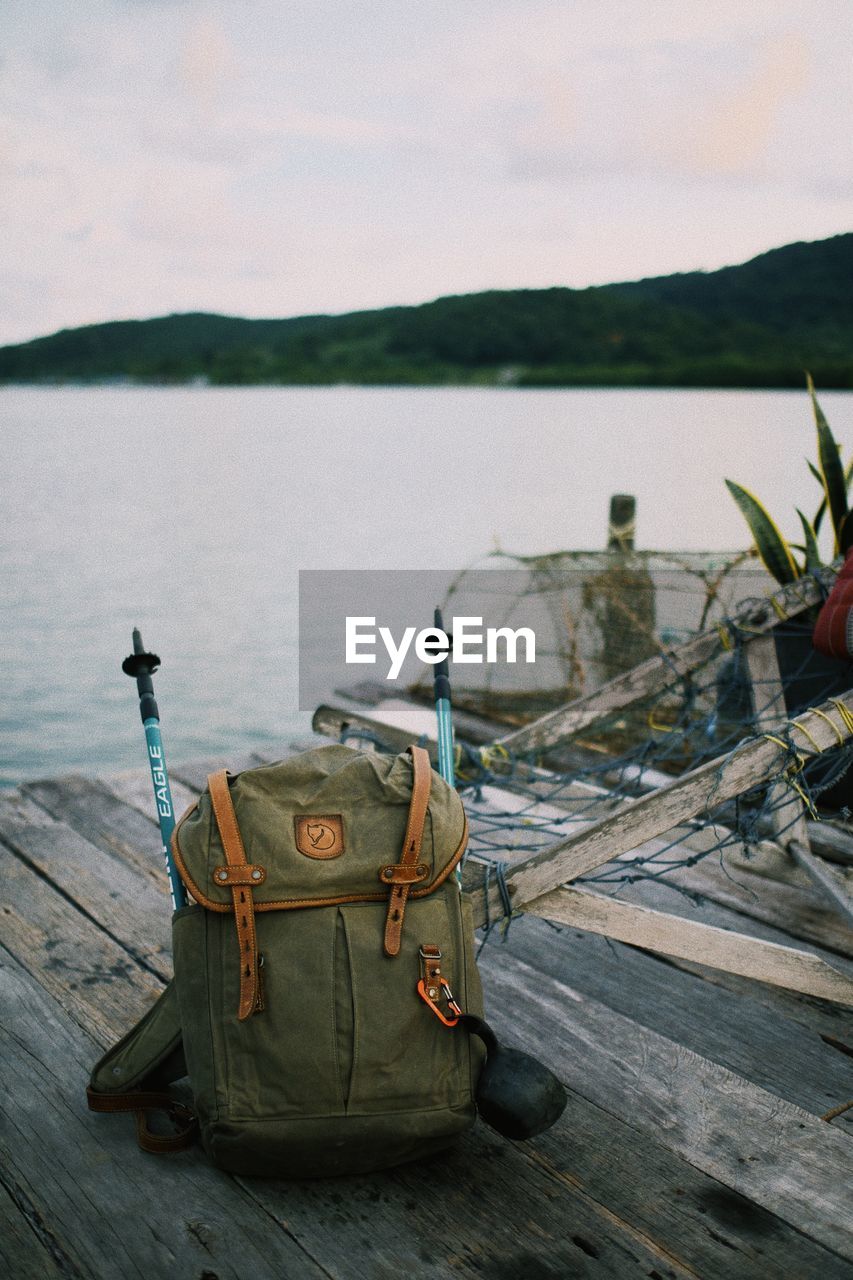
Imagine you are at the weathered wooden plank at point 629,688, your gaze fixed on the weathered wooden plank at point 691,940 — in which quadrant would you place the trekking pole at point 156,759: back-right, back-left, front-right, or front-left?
front-right

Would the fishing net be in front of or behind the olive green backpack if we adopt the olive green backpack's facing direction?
behind

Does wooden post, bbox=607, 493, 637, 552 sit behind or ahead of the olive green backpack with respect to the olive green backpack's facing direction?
behind

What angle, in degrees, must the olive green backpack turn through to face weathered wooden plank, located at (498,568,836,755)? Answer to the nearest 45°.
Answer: approximately 135° to its left

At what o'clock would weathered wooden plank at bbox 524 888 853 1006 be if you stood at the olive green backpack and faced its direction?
The weathered wooden plank is roughly at 8 o'clock from the olive green backpack.

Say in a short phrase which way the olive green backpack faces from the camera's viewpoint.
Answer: facing the viewer

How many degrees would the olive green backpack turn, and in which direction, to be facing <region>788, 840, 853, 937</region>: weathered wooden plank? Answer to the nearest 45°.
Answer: approximately 135° to its left
